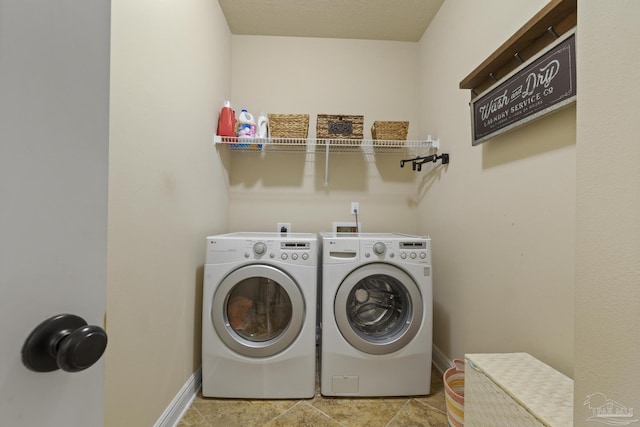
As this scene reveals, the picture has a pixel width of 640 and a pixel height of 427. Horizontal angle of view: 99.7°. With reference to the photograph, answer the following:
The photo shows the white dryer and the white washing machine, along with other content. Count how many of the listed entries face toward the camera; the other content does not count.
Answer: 2

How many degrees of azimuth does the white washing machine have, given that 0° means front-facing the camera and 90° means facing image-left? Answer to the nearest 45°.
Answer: approximately 0°

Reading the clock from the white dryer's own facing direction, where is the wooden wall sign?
The wooden wall sign is roughly at 10 o'clock from the white dryer.
